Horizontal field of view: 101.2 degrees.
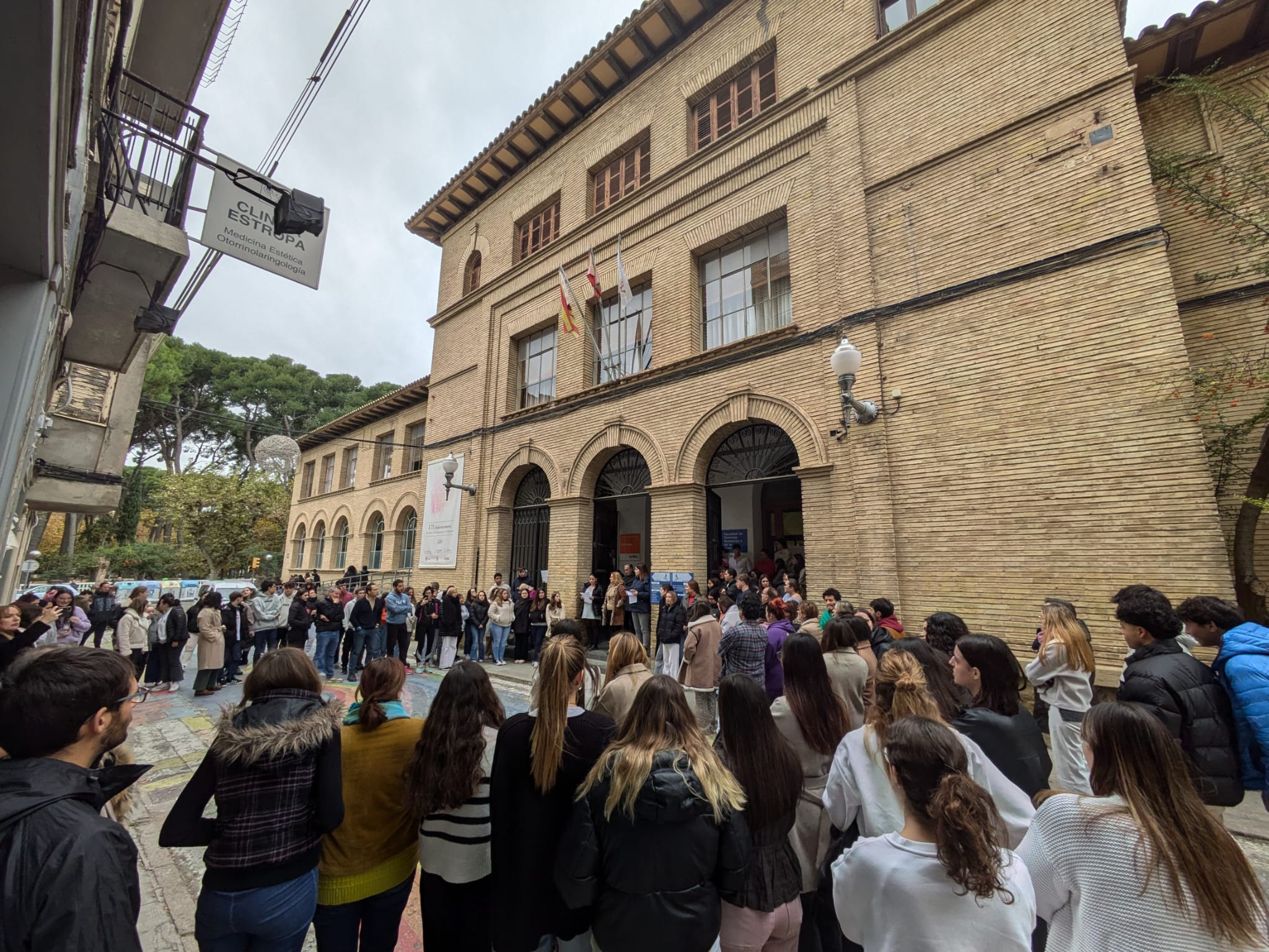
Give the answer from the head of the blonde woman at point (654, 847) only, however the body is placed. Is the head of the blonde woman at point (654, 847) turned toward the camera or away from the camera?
away from the camera

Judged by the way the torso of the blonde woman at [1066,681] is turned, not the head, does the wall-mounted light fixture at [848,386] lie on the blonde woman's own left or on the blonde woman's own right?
on the blonde woman's own right

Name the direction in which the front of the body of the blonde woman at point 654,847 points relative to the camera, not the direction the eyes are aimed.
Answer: away from the camera

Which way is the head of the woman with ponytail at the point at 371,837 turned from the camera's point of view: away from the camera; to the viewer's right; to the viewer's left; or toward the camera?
away from the camera

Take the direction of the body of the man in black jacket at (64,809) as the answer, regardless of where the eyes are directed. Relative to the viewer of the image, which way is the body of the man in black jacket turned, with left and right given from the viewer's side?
facing away from the viewer and to the right of the viewer

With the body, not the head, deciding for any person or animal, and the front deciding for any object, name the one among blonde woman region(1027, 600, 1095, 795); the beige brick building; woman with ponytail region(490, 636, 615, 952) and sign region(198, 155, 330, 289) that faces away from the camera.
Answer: the woman with ponytail

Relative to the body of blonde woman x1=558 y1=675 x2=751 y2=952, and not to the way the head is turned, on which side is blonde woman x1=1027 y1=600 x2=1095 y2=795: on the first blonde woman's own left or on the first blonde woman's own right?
on the first blonde woman's own right

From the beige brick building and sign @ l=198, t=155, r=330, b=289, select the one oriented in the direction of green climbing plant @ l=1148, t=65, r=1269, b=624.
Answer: the sign

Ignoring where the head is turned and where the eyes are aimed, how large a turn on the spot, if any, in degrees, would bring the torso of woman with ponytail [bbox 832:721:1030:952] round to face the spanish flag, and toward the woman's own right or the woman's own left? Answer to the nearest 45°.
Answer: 0° — they already face it

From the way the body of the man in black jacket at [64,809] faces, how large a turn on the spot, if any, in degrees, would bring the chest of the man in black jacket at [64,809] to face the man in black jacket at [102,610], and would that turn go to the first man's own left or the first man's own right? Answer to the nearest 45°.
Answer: approximately 45° to the first man's own left

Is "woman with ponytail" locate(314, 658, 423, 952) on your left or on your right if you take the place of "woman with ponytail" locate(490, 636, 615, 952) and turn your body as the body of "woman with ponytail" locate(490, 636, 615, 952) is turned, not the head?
on your left

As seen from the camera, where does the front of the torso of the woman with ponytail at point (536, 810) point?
away from the camera

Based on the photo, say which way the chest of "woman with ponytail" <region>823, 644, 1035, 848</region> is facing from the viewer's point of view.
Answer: away from the camera

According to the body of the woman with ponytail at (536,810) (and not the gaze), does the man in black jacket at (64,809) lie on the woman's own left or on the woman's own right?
on the woman's own left

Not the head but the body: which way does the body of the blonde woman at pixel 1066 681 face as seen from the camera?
to the viewer's left
